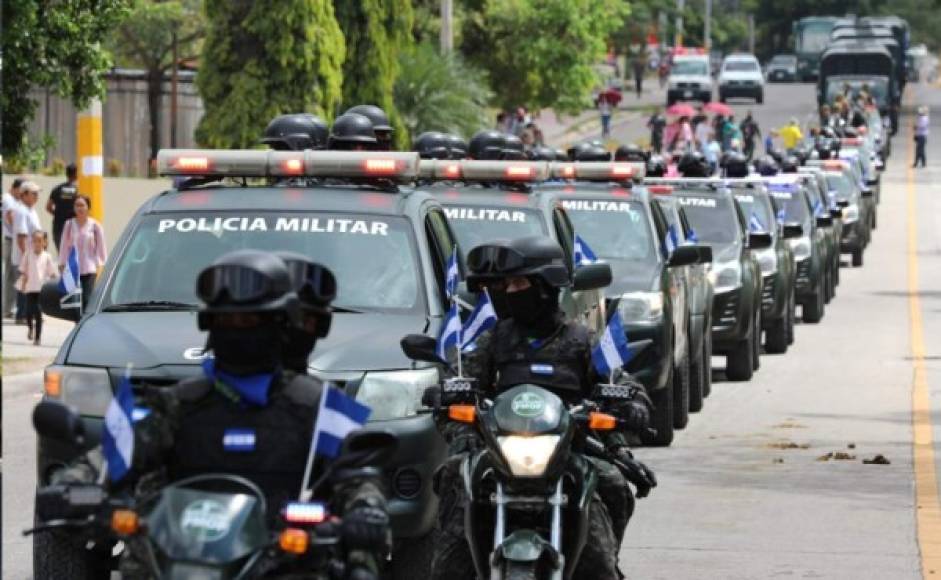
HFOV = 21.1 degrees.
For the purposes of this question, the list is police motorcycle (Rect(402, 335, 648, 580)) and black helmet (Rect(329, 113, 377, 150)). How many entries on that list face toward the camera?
2

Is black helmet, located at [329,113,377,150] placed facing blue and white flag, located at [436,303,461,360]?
yes

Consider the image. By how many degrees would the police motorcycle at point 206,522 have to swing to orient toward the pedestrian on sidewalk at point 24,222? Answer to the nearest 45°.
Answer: approximately 180°

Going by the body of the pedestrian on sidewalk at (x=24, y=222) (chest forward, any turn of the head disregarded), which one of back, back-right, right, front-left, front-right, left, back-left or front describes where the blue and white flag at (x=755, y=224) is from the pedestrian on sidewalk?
front-left

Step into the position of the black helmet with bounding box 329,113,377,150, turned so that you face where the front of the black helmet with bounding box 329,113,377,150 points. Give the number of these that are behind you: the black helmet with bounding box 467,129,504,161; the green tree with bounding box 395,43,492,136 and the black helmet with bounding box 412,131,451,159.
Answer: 3

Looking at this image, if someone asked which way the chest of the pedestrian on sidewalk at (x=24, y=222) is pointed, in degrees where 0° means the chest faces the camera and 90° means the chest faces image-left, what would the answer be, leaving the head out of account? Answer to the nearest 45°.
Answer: approximately 315°

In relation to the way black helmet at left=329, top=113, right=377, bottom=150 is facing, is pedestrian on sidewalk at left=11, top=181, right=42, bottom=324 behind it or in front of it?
behind

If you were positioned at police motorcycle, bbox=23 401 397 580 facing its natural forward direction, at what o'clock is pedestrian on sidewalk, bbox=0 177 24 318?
The pedestrian on sidewalk is roughly at 6 o'clock from the police motorcycle.

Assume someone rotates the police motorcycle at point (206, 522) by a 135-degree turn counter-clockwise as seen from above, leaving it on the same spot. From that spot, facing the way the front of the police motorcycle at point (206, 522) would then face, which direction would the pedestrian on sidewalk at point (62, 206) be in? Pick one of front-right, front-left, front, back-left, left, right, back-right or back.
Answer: front-left

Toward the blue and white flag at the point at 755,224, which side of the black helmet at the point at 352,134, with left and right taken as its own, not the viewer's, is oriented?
back
